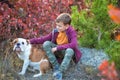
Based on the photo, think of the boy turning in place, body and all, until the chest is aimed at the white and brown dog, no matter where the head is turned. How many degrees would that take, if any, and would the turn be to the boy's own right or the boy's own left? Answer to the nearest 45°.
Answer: approximately 45° to the boy's own right

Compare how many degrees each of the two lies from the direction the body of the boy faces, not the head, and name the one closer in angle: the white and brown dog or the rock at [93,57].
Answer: the white and brown dog

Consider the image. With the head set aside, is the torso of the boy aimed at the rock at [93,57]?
no

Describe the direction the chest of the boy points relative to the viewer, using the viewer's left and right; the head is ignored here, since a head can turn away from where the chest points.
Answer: facing the viewer and to the left of the viewer
